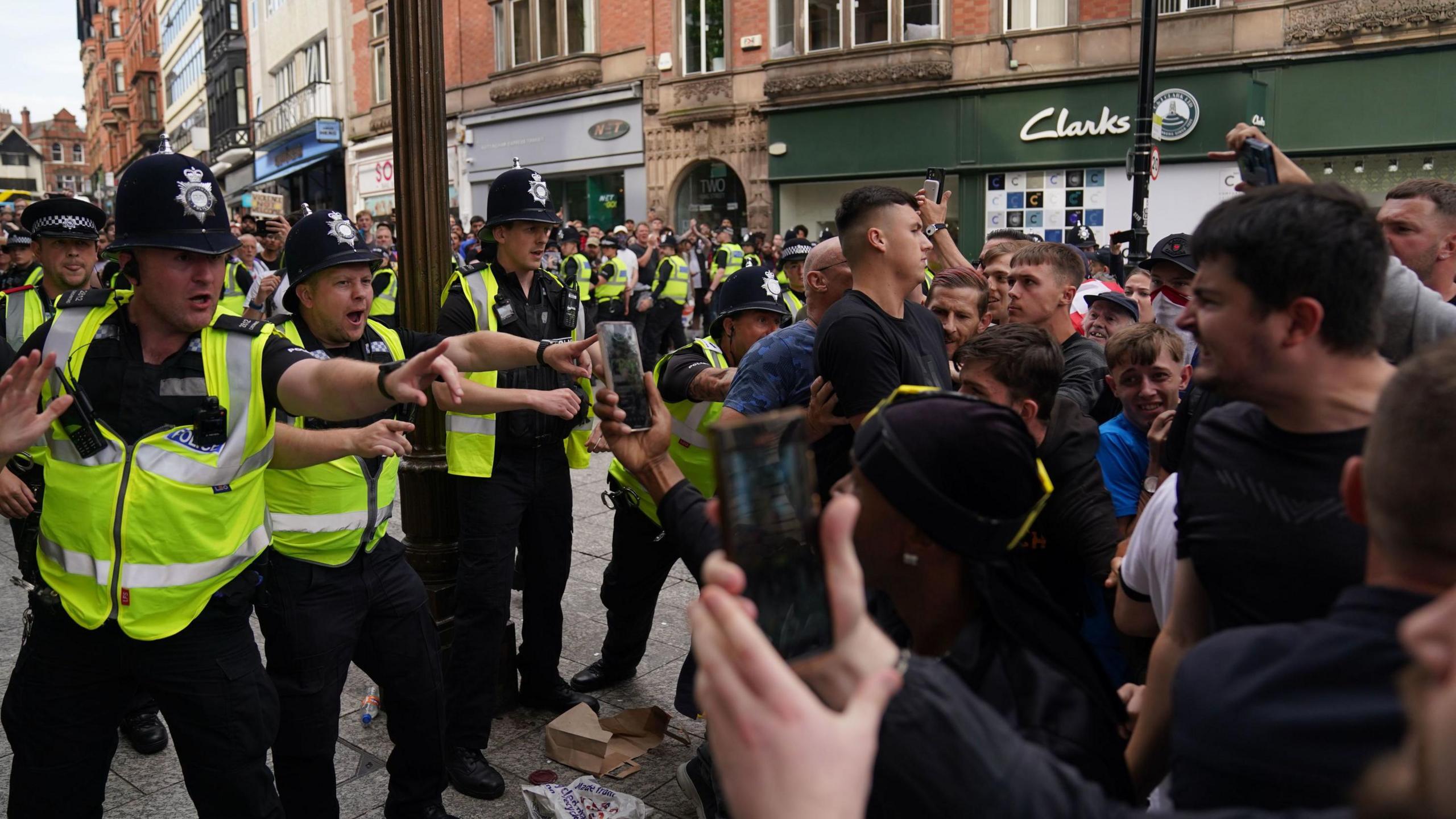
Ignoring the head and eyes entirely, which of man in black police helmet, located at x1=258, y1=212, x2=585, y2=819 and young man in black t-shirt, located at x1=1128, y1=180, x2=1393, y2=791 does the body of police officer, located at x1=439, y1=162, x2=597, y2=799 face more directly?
the young man in black t-shirt

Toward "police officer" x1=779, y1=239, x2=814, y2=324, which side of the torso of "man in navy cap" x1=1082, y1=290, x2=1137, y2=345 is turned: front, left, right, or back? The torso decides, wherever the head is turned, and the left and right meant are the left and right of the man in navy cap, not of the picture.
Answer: right

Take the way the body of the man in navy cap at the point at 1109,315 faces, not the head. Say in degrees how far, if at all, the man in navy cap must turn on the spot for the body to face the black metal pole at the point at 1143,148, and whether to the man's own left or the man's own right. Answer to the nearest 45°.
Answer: approximately 135° to the man's own right

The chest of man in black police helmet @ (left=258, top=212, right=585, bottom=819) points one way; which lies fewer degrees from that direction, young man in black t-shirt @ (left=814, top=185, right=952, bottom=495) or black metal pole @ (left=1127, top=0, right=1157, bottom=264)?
the young man in black t-shirt

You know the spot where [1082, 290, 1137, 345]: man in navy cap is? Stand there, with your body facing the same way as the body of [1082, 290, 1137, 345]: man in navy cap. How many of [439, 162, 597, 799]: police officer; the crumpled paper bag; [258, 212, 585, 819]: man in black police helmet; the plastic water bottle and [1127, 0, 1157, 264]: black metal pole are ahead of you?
4

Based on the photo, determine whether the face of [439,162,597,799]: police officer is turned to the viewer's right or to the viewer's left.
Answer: to the viewer's right

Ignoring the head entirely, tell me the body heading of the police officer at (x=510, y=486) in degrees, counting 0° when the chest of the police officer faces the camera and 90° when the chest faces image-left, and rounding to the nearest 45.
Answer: approximately 315°

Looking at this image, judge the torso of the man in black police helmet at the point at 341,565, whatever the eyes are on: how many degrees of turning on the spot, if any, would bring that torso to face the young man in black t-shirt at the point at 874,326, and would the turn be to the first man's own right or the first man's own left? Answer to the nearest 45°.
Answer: approximately 45° to the first man's own left
